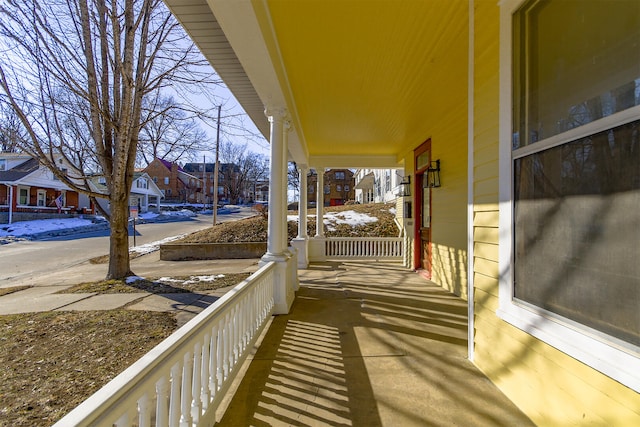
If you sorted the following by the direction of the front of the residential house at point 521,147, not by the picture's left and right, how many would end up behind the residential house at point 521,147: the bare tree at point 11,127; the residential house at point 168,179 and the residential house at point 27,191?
0

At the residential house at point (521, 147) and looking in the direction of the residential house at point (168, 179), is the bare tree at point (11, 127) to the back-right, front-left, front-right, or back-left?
front-left

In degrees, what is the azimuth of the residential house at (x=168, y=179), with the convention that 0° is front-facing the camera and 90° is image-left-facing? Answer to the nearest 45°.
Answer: approximately 315°

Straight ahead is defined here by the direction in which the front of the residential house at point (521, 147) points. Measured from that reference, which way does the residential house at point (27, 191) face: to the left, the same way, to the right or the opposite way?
the opposite way

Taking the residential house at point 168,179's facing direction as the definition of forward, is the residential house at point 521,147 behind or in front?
in front

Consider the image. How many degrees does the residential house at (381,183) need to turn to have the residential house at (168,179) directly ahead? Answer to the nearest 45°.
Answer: approximately 90° to its right

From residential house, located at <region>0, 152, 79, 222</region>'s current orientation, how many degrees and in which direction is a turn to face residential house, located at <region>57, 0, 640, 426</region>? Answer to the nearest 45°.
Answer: approximately 45° to its right

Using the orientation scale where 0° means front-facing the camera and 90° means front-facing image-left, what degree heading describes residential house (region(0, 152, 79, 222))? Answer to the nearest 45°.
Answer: approximately 315°

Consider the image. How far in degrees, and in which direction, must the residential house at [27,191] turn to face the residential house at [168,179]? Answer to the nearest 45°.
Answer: approximately 90° to its left

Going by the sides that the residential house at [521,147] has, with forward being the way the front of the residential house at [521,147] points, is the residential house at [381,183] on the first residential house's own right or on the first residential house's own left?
on the first residential house's own right

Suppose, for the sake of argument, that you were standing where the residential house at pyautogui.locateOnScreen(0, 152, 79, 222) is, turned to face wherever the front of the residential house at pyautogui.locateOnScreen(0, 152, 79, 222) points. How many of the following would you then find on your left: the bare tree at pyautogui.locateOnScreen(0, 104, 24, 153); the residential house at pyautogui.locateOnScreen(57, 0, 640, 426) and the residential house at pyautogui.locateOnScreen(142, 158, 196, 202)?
1

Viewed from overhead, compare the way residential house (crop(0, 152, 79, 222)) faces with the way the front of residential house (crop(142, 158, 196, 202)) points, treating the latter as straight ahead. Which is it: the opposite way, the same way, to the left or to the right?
the same way

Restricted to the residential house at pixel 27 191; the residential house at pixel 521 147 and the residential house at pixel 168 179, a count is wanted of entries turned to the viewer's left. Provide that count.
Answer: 1

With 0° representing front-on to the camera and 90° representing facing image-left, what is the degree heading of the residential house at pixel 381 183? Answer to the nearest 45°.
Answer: approximately 45°

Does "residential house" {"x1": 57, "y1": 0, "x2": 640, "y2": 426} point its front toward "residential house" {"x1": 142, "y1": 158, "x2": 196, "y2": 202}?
no

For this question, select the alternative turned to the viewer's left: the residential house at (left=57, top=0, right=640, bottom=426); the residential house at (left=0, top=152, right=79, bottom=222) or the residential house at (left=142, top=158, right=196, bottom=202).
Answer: the residential house at (left=57, top=0, right=640, bottom=426)

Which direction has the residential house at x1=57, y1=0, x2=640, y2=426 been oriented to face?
to the viewer's left

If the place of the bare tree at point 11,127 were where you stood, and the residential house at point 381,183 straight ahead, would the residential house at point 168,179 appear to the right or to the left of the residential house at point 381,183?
left

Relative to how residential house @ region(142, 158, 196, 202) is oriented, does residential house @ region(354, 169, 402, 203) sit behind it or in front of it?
in front

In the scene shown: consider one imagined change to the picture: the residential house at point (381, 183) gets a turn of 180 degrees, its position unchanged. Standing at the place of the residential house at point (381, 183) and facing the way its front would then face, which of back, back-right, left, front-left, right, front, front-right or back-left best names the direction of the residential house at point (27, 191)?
back-left
